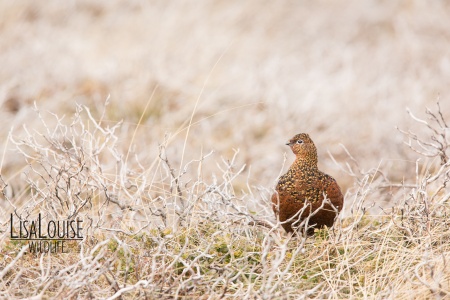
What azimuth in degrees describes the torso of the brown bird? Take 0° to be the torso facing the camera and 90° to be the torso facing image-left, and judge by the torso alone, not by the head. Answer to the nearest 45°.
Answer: approximately 45°
